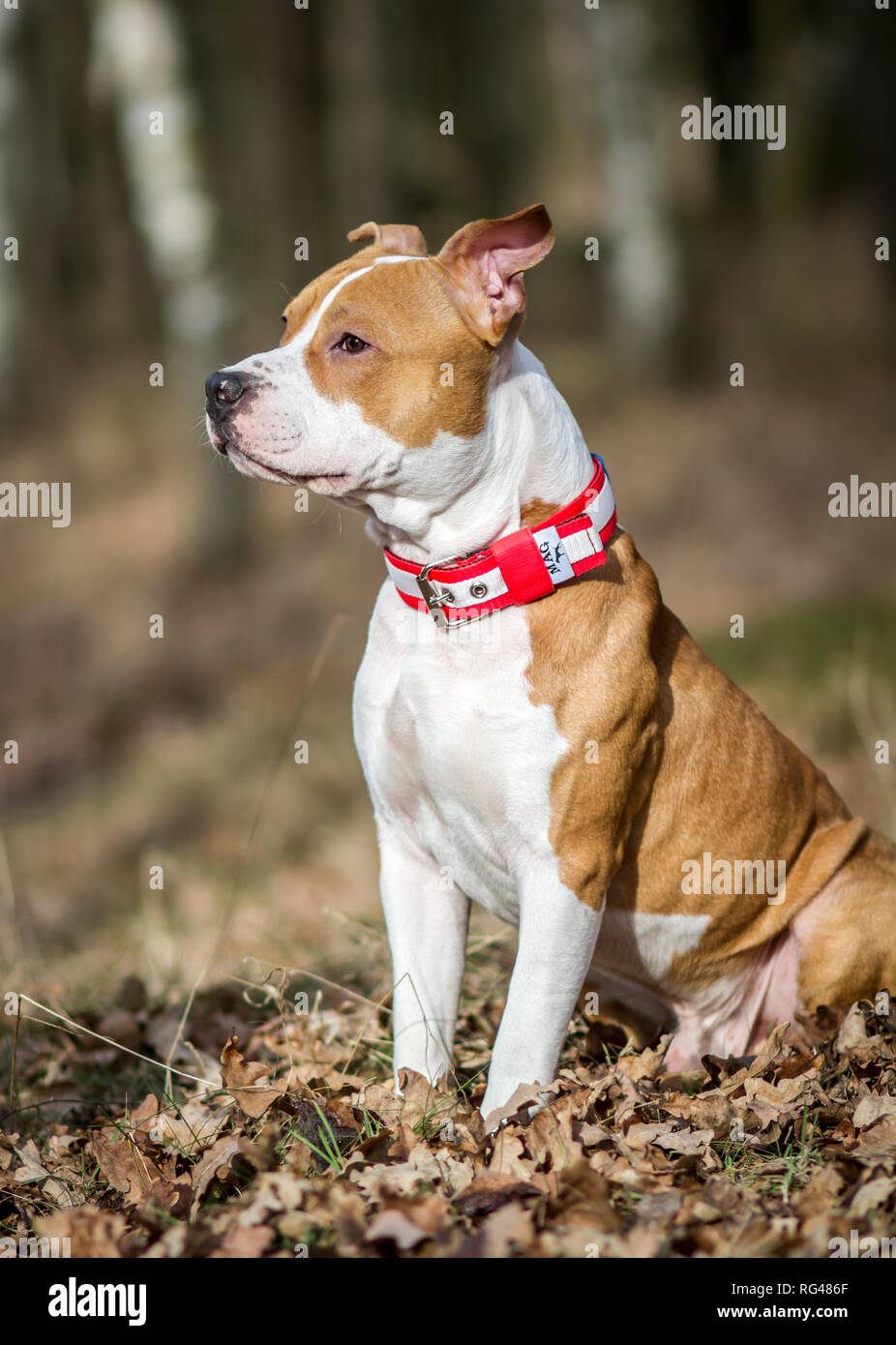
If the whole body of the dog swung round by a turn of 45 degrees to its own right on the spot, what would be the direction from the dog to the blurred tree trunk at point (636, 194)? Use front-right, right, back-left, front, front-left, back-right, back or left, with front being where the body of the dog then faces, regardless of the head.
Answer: right

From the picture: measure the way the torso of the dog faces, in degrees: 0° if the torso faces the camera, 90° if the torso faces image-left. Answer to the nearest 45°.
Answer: approximately 45°
